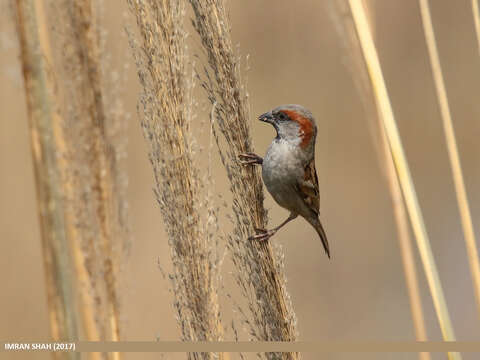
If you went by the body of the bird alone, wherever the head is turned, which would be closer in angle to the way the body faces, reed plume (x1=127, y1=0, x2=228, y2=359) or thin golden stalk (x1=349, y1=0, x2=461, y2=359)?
the reed plume

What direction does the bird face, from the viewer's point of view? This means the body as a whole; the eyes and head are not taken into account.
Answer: to the viewer's left

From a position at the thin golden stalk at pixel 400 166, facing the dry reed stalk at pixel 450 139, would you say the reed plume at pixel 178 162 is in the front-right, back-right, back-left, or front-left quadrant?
back-left

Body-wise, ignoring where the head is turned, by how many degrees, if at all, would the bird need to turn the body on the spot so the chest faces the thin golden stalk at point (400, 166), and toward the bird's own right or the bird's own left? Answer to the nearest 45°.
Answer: approximately 90° to the bird's own left

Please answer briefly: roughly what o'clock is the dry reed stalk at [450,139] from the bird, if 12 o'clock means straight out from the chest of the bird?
The dry reed stalk is roughly at 7 o'clock from the bird.
